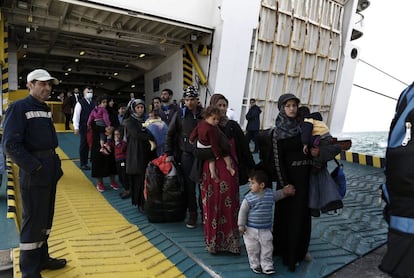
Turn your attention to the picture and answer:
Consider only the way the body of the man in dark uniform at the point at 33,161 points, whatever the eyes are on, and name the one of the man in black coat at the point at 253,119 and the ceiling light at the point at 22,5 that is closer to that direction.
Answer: the man in black coat

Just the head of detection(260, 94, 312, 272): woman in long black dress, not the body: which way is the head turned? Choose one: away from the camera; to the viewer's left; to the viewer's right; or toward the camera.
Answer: toward the camera

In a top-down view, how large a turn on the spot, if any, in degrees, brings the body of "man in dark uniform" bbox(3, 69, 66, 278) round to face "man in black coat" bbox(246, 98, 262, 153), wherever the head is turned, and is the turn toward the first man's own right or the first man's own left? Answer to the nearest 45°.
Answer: approximately 90° to the first man's own left

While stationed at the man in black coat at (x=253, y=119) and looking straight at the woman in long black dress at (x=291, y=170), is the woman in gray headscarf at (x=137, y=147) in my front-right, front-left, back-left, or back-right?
front-right

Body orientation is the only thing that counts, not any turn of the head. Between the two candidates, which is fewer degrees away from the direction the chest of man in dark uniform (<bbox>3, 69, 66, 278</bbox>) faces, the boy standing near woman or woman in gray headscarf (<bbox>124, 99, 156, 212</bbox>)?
the boy standing near woman

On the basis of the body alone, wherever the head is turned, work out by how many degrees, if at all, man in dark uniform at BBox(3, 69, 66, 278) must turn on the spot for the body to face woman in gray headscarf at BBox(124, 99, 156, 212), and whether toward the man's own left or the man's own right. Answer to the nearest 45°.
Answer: approximately 90° to the man's own left

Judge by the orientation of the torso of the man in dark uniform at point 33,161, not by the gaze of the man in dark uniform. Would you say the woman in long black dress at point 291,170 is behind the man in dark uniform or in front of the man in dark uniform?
in front

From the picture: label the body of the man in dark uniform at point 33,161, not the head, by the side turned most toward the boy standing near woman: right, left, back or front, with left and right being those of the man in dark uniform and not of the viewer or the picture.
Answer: front

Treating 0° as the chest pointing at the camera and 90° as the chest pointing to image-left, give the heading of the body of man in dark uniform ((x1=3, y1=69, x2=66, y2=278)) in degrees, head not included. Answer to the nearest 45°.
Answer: approximately 315°
